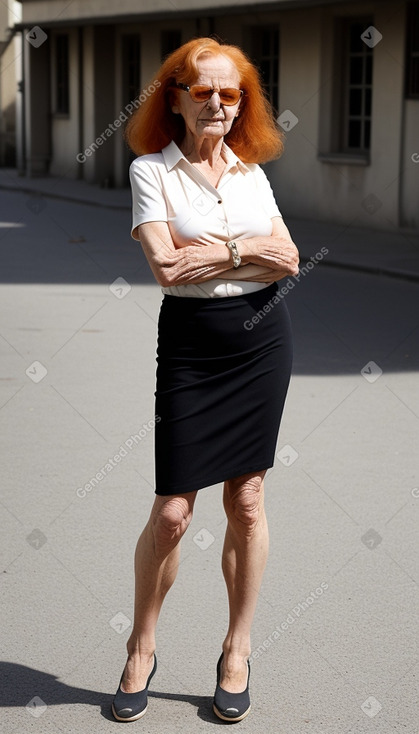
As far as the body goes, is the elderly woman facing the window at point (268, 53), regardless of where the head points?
no

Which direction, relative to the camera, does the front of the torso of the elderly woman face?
toward the camera

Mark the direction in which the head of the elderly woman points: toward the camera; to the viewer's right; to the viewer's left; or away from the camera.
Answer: toward the camera
